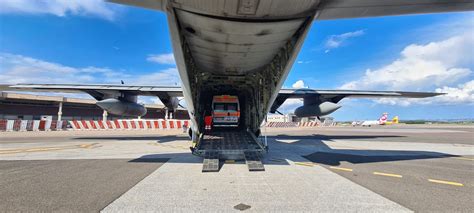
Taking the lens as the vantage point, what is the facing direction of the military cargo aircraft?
facing away from the viewer

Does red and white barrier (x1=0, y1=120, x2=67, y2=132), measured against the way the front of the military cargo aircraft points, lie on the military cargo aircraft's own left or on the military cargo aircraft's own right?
on the military cargo aircraft's own left

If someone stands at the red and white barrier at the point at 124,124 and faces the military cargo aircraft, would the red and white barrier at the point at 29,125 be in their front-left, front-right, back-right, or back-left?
back-right
